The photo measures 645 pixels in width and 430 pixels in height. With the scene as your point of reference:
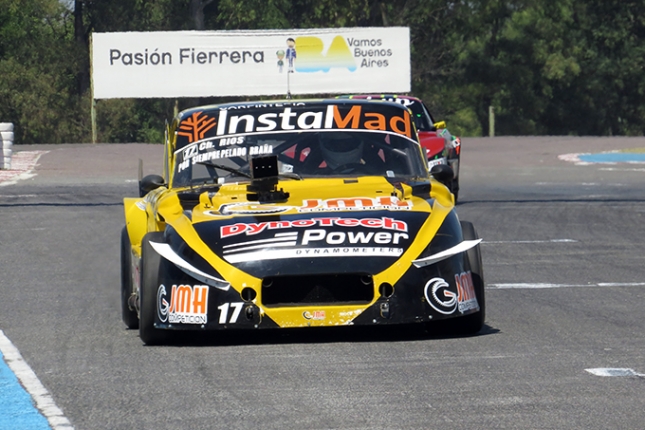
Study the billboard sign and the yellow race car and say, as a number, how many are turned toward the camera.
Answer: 2

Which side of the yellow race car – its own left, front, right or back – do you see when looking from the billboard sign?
back

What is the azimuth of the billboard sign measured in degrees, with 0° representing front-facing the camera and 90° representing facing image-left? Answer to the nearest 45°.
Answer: approximately 0°

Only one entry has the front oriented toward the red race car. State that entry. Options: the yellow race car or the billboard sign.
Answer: the billboard sign

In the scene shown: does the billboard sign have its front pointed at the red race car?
yes

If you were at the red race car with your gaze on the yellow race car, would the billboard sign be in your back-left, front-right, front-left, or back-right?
back-right

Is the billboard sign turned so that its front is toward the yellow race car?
yes

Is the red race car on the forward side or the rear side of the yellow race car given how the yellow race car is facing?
on the rear side

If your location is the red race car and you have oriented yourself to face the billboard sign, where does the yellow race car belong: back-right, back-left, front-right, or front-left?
back-left
